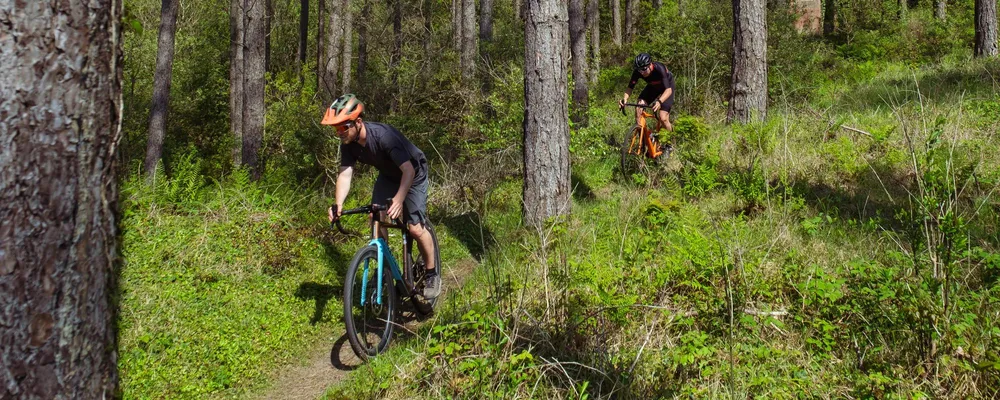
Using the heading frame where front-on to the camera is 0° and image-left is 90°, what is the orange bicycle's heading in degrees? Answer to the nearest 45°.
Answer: approximately 45°

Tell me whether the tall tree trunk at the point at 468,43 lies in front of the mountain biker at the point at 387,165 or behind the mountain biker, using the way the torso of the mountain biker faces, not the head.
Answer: behind

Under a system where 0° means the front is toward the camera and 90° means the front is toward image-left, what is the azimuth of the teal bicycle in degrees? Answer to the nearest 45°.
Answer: approximately 45°

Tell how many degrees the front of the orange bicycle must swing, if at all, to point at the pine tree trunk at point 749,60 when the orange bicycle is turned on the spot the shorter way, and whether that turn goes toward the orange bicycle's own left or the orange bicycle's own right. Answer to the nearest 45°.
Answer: approximately 180°

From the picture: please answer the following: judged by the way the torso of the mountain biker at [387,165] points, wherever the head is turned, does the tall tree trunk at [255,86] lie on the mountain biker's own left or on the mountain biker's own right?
on the mountain biker's own right

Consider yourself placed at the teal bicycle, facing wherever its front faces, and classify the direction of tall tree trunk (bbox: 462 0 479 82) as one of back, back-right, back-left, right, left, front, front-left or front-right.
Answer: back-right

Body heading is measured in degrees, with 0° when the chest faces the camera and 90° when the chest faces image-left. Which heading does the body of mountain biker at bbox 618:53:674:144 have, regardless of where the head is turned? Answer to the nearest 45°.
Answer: approximately 45°
